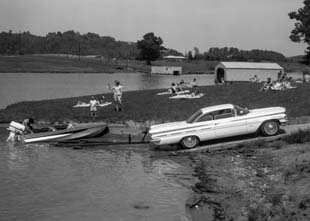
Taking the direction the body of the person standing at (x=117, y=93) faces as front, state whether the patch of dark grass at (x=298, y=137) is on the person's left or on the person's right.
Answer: on the person's left

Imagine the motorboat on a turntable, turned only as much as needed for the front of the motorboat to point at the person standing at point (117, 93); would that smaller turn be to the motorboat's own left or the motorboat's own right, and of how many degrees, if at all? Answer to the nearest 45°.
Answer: approximately 45° to the motorboat's own left

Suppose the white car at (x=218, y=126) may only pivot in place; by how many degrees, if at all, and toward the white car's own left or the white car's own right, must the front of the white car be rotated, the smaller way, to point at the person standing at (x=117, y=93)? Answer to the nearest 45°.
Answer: approximately 135° to the white car's own left

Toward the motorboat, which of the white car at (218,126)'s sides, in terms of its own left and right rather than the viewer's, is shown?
back

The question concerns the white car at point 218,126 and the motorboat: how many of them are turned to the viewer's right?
2

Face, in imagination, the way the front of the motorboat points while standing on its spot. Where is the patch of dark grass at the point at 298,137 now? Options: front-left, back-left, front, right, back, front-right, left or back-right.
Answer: front-right

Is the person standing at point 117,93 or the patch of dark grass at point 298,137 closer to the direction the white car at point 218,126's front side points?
the patch of dark grass

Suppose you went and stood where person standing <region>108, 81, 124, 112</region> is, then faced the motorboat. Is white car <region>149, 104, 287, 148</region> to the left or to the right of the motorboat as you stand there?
left

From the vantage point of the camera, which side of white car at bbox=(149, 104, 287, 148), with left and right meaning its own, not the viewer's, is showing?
right

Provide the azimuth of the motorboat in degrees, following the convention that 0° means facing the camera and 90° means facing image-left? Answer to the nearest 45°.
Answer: approximately 270°

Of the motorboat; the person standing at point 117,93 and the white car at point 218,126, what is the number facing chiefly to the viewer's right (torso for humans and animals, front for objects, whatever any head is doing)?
2

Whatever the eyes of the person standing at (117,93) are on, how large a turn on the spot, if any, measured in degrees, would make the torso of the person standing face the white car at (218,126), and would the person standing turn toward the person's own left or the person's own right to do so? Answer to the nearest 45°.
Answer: approximately 45° to the person's own left

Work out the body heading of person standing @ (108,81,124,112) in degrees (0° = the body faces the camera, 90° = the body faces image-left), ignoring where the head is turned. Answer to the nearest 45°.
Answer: approximately 45°

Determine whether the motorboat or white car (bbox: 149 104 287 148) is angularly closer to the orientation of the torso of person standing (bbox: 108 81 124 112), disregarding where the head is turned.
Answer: the motorboat

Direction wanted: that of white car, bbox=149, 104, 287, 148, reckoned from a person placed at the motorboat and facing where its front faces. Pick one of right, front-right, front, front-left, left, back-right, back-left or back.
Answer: front-right

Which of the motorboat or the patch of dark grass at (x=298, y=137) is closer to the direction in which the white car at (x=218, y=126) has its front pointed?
the patch of dark grass
